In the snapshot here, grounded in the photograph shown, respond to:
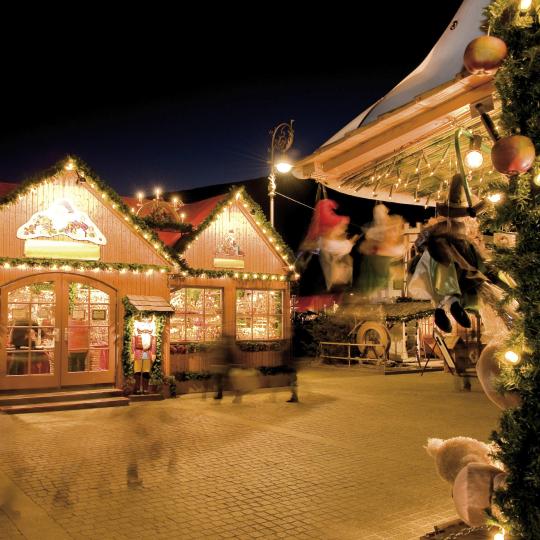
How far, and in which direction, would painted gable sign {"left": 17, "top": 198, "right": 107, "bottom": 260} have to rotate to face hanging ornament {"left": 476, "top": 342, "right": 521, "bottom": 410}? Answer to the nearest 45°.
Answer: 0° — it already faces it

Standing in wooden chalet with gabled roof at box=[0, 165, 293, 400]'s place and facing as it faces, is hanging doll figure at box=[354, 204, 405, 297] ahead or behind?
ahead
